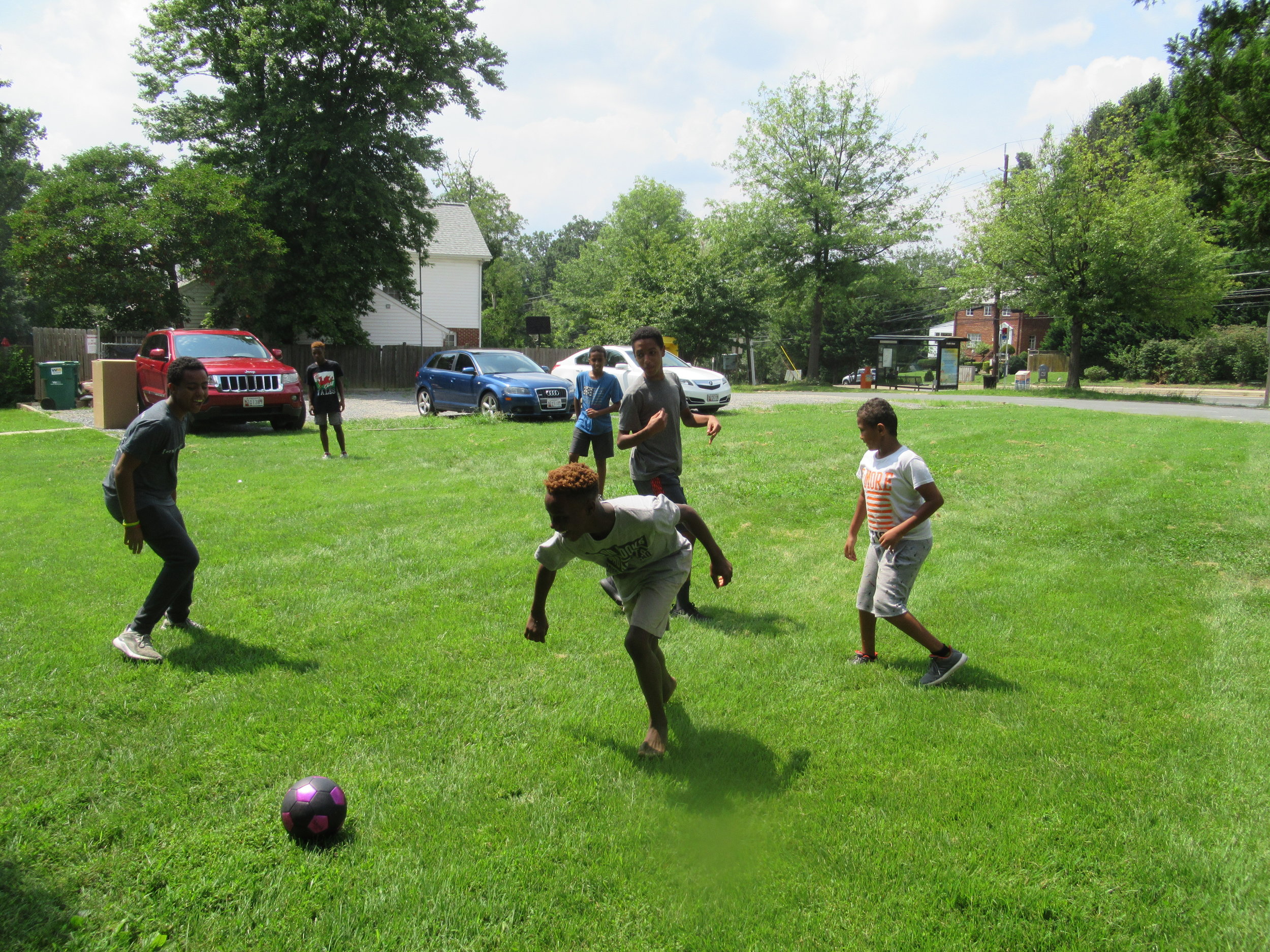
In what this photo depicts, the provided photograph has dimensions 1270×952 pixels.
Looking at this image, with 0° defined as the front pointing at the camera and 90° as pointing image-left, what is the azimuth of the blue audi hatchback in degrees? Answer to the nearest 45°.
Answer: approximately 315°

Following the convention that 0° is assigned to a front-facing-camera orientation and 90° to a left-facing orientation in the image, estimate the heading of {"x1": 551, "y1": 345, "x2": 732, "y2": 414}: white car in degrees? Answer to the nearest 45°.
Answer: approximately 315°

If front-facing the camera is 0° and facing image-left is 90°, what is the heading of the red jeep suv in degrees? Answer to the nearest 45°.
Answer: approximately 315°

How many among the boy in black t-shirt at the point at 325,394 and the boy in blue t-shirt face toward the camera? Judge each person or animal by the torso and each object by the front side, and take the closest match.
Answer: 2

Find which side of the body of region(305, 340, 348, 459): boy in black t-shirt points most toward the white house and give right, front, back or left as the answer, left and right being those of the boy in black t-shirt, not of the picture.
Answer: back
